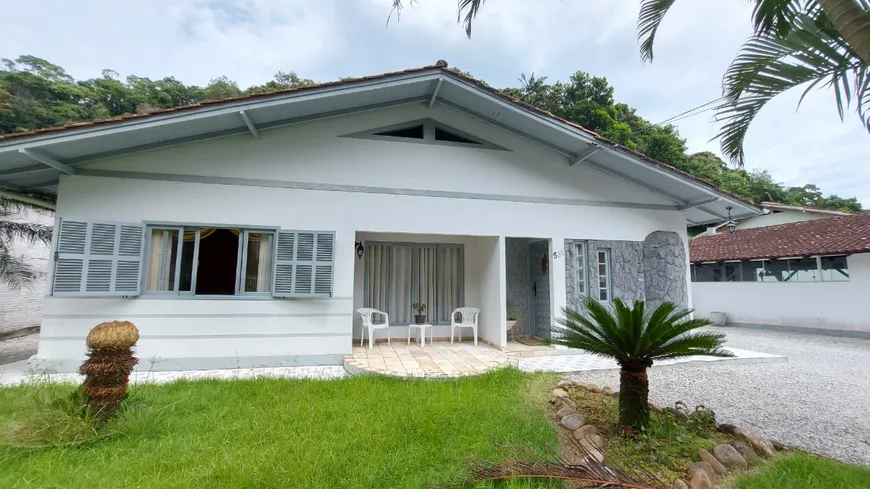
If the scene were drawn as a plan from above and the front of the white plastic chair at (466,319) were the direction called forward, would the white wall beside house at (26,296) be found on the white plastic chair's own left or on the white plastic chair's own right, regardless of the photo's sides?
on the white plastic chair's own right

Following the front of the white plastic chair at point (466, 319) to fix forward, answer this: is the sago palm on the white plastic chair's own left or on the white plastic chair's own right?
on the white plastic chair's own left

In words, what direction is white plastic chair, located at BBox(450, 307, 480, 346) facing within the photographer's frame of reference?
facing the viewer and to the left of the viewer

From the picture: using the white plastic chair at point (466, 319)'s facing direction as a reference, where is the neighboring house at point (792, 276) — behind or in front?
behind

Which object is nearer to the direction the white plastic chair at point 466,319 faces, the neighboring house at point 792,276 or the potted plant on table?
the potted plant on table

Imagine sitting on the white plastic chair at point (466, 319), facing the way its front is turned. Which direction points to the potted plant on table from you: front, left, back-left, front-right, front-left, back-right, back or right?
front-right

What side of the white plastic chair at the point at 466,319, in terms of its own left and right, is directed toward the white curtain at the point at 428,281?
right

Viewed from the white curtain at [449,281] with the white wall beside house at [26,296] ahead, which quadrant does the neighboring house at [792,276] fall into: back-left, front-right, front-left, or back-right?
back-right
